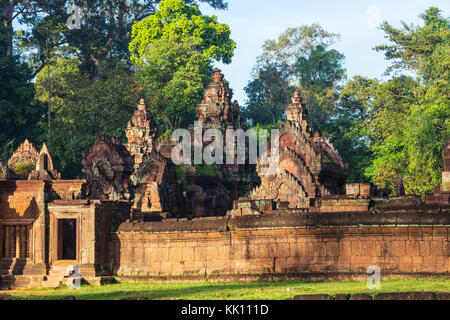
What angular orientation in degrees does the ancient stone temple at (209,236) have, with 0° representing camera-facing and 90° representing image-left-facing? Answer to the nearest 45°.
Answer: approximately 0°
